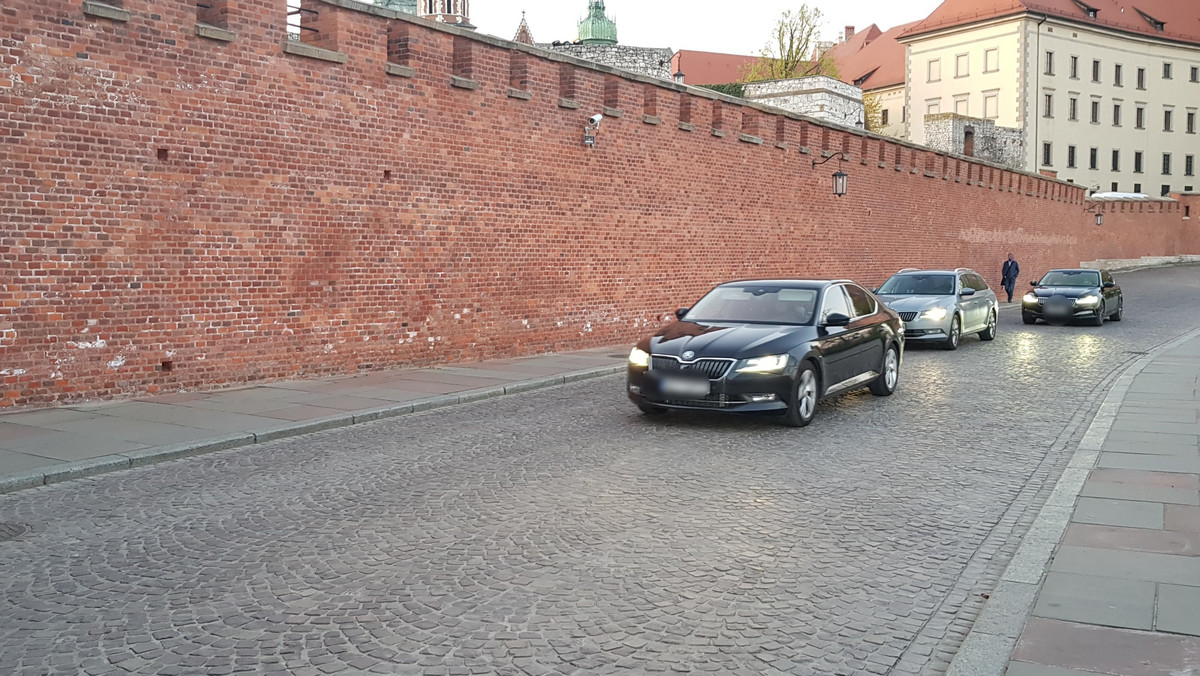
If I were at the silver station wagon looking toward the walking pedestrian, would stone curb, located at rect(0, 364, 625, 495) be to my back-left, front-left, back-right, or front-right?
back-left

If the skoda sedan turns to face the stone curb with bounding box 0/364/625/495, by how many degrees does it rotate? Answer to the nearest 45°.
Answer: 0° — it already faces it

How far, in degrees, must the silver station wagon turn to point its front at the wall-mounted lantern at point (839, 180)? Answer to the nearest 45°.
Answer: approximately 135° to its right

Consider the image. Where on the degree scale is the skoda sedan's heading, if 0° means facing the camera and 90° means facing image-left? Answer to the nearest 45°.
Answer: approximately 45°

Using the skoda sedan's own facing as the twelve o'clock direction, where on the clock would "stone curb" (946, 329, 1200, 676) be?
The stone curb is roughly at 10 o'clock from the skoda sedan.

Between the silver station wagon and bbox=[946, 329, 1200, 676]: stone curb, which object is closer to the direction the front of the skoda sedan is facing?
the stone curb

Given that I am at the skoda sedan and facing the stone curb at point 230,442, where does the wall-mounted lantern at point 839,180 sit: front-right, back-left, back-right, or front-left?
back-right

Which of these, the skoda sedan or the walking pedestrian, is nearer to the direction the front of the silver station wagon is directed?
the skoda sedan

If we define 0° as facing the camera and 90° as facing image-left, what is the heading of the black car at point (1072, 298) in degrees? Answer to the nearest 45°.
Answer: approximately 45°

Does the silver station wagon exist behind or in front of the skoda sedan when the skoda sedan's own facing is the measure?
behind

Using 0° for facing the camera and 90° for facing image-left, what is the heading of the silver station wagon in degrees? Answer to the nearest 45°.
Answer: approximately 45°
